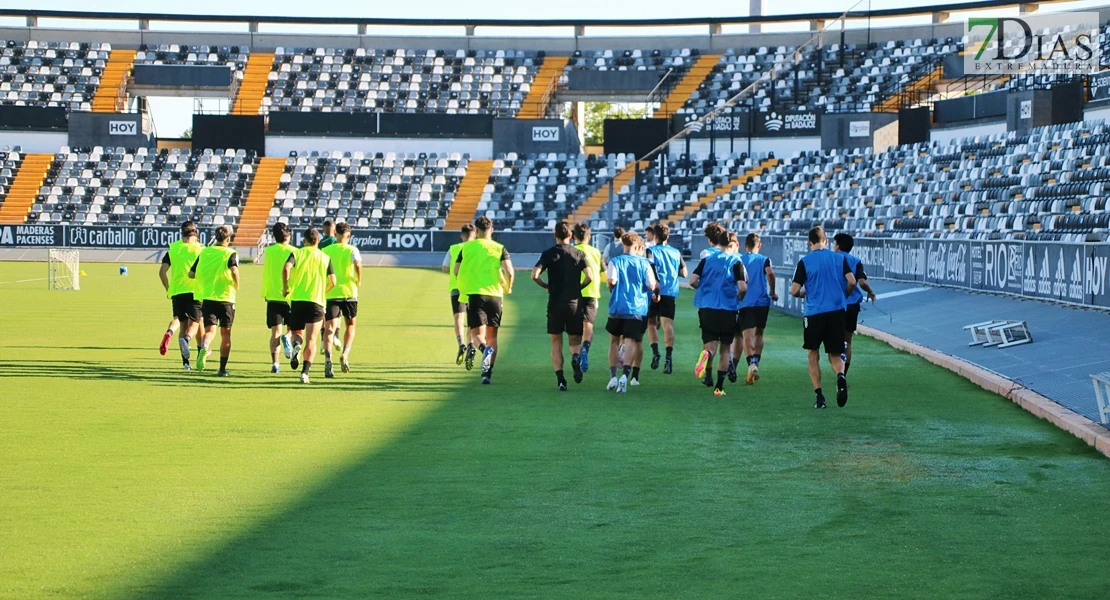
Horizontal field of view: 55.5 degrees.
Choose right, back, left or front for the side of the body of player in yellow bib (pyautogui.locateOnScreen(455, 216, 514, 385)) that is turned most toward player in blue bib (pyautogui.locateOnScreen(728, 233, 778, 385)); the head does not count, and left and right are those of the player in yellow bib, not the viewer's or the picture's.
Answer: right

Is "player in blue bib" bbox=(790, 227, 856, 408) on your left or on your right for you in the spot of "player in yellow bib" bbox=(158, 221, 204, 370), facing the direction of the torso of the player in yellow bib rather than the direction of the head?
on your right

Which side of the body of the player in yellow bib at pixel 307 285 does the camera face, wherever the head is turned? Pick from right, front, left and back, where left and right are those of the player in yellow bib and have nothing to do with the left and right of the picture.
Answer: back

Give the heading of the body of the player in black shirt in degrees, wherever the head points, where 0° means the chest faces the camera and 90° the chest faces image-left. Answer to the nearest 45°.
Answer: approximately 180°

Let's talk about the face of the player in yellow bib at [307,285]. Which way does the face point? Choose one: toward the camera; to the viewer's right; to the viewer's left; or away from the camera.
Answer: away from the camera

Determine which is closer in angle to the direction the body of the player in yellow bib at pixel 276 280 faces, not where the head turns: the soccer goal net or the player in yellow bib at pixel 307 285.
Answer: the soccer goal net

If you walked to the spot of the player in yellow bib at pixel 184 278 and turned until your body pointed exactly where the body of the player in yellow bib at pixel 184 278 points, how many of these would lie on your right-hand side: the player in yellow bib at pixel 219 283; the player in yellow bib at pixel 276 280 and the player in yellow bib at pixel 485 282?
3

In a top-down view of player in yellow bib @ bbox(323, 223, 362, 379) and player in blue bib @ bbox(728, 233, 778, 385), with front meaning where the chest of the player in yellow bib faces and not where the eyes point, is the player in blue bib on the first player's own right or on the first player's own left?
on the first player's own right

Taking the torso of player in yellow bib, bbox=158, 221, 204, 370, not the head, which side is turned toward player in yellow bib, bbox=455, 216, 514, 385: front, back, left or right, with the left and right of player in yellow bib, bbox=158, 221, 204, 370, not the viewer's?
right

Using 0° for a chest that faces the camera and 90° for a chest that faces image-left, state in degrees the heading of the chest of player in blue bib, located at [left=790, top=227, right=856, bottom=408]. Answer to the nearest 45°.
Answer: approximately 180°

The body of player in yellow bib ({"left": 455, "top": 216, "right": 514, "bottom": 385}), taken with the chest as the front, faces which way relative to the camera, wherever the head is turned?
away from the camera

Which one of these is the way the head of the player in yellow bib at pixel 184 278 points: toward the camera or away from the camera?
away from the camera

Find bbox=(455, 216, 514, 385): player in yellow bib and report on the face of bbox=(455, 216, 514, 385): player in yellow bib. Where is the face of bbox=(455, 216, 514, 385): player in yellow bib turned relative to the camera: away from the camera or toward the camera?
away from the camera
